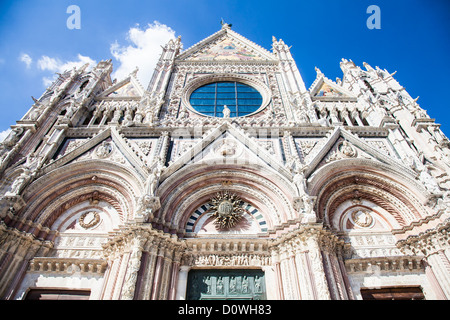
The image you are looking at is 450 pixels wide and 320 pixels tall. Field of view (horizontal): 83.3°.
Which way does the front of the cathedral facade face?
toward the camera
